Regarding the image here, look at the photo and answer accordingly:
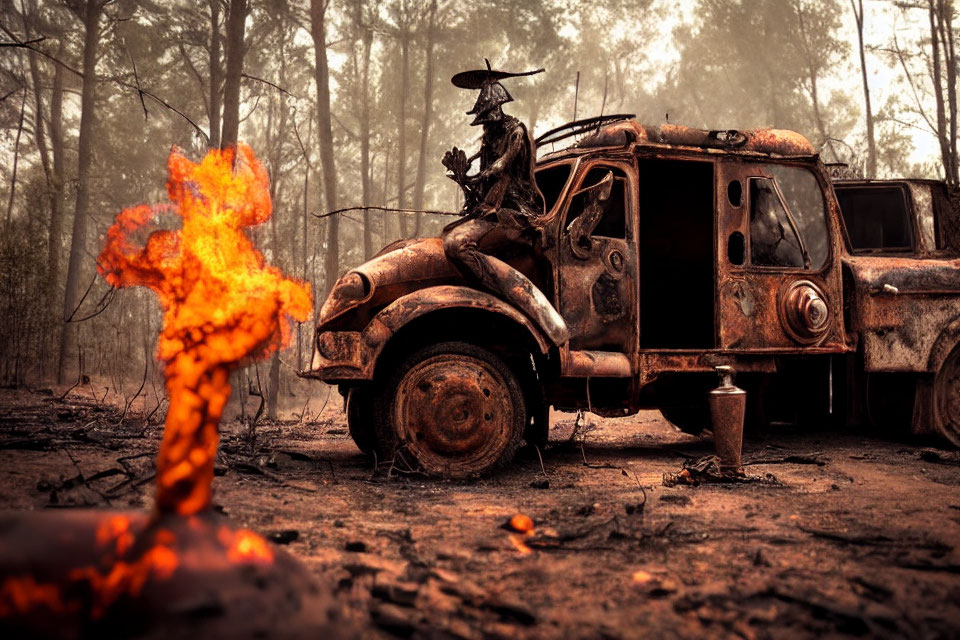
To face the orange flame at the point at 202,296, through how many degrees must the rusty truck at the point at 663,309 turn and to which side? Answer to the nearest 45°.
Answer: approximately 45° to its left

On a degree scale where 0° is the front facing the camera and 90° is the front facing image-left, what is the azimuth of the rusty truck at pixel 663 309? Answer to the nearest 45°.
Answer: approximately 90°

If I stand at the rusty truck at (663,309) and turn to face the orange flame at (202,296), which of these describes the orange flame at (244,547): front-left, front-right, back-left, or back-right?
front-left

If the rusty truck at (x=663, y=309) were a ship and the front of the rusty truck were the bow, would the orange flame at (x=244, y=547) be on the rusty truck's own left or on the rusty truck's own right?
on the rusty truck's own left
